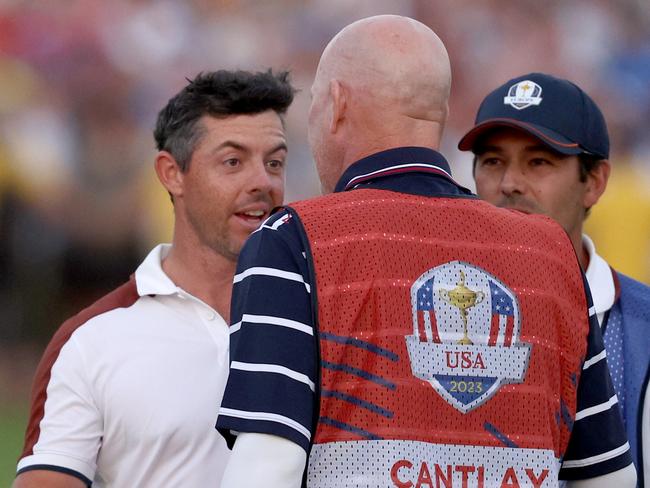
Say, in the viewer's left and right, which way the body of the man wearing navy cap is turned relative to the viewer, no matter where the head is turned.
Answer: facing the viewer and to the left of the viewer

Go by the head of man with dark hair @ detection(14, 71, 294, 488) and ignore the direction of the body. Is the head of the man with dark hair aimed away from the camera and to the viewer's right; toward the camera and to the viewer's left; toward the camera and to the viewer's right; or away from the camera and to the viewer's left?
toward the camera and to the viewer's right

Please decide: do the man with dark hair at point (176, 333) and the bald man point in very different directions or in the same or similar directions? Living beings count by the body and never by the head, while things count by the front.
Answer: very different directions

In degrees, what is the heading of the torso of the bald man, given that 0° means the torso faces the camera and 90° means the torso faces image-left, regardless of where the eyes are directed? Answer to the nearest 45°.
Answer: approximately 135°

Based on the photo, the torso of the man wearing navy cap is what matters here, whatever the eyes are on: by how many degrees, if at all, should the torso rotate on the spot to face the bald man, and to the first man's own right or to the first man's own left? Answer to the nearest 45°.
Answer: approximately 45° to the first man's own left

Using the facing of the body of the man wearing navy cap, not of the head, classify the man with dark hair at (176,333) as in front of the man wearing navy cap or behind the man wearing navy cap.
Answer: in front

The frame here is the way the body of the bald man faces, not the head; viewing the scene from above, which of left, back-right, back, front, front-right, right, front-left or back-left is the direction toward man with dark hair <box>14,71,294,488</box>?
front

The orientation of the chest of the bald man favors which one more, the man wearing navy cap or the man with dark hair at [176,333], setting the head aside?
the man with dark hair

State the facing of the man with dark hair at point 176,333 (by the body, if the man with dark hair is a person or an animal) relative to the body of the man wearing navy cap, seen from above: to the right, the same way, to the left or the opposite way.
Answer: to the left

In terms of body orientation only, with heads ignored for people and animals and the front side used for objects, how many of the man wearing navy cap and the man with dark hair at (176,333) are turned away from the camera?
0

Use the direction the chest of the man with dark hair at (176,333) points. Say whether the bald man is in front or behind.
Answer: in front

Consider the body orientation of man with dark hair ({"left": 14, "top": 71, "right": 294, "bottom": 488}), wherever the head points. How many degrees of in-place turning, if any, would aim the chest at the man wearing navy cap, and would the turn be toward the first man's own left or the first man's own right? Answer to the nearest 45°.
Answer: approximately 45° to the first man's own left
